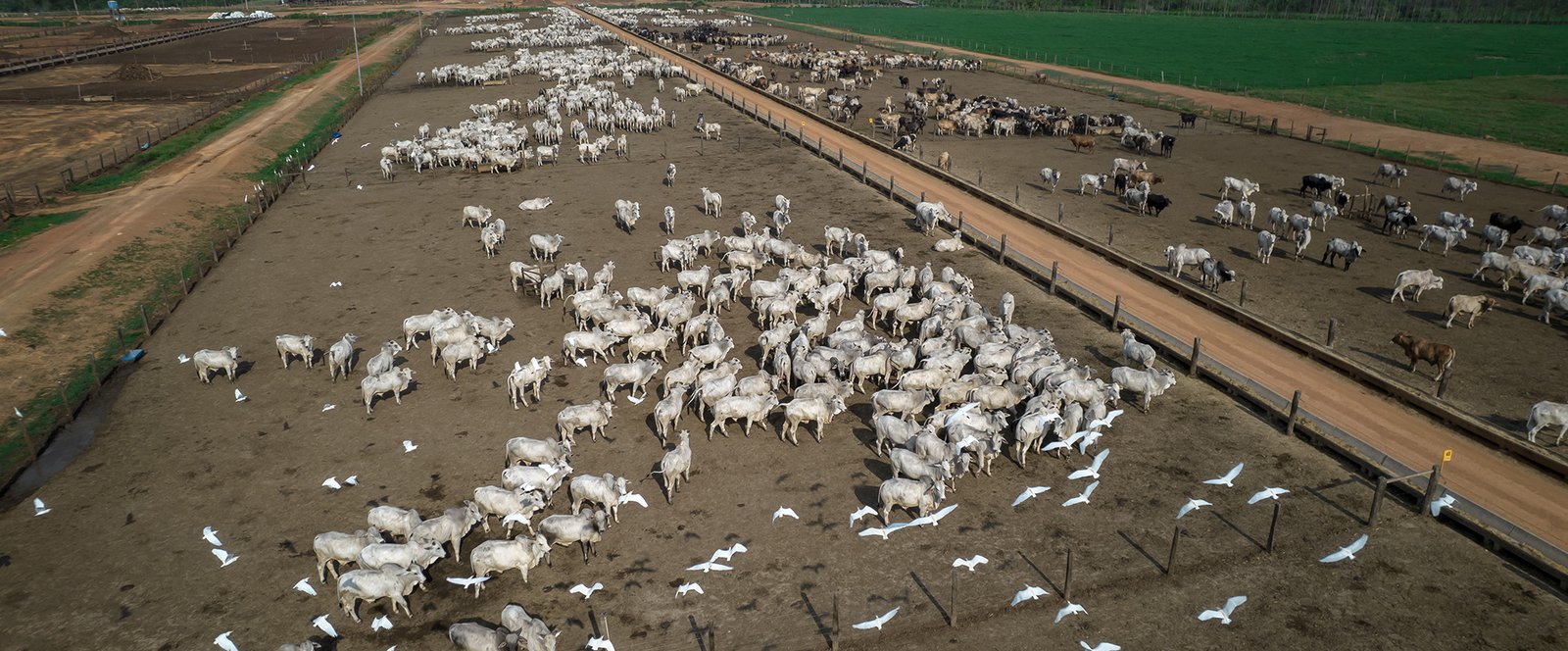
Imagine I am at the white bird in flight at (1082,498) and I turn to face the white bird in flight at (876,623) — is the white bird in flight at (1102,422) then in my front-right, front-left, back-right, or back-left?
back-right

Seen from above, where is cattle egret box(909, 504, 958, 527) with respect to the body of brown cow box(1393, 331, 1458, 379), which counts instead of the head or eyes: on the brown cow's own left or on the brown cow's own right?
on the brown cow's own left

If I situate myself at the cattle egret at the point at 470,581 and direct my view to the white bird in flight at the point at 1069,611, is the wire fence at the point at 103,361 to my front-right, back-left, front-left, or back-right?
back-left

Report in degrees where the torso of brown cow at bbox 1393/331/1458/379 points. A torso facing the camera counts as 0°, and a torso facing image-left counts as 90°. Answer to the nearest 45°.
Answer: approximately 135°

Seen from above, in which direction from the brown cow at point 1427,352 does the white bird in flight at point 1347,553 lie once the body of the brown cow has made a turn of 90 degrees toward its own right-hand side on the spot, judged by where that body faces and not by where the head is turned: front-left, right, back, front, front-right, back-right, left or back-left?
back-right

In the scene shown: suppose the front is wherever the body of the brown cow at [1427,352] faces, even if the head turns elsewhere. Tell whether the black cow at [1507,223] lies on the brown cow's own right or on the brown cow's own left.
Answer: on the brown cow's own right

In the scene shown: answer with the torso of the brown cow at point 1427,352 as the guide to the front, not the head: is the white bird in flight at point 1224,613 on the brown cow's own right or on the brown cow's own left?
on the brown cow's own left

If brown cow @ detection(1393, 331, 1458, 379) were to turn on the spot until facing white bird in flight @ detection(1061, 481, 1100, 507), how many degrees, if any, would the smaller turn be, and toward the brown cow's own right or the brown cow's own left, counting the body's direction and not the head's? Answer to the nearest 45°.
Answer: approximately 90° to the brown cow's own left

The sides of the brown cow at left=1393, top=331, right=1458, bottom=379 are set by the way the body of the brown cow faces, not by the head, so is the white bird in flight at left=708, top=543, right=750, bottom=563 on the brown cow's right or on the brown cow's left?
on the brown cow's left
